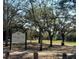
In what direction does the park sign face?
toward the camera
